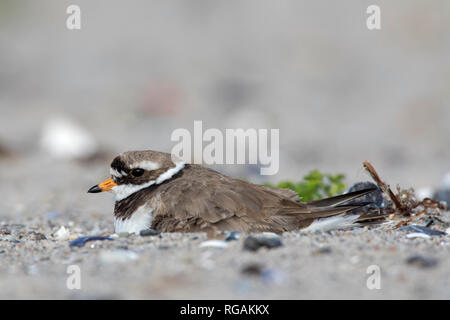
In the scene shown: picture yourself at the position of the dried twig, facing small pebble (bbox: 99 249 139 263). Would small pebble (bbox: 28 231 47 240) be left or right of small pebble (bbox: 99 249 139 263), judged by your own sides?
right

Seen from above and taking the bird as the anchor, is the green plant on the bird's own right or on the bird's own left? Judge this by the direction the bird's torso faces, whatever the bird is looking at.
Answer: on the bird's own right

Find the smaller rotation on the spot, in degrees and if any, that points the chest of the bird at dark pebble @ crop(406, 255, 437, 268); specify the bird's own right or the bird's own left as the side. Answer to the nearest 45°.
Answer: approximately 135° to the bird's own left

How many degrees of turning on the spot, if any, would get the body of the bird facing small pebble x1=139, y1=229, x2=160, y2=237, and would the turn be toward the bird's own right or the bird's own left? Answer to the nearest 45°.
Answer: approximately 45° to the bird's own left

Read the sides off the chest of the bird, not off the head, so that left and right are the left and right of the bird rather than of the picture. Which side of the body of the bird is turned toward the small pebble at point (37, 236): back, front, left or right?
front

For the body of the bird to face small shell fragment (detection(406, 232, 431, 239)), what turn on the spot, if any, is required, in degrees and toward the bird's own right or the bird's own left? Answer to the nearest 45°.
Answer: approximately 180°

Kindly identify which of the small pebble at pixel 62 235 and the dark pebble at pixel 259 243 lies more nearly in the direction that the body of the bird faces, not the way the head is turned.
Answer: the small pebble

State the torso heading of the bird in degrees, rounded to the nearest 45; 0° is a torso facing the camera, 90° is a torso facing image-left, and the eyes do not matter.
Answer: approximately 90°

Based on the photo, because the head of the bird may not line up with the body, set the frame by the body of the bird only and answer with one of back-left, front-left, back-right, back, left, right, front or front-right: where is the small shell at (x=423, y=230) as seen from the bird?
back

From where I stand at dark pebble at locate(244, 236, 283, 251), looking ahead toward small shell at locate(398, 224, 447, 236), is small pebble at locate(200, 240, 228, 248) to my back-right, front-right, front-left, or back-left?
back-left

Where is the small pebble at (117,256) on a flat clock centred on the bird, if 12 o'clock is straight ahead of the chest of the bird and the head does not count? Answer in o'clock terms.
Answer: The small pebble is roughly at 10 o'clock from the bird.

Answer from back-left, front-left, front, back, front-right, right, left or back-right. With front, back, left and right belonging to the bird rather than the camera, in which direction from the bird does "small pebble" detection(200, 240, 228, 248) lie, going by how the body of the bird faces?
left

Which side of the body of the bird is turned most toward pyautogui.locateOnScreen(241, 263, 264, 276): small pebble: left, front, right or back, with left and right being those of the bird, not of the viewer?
left
